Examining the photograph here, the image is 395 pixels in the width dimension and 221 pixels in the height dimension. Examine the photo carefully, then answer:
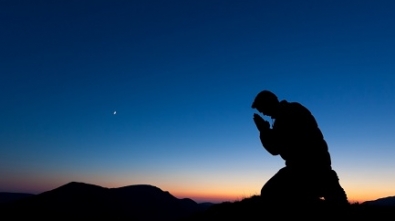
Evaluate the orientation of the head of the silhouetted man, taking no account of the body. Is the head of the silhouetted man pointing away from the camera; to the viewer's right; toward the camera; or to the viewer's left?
to the viewer's left

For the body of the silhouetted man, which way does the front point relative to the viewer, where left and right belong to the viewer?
facing to the left of the viewer
